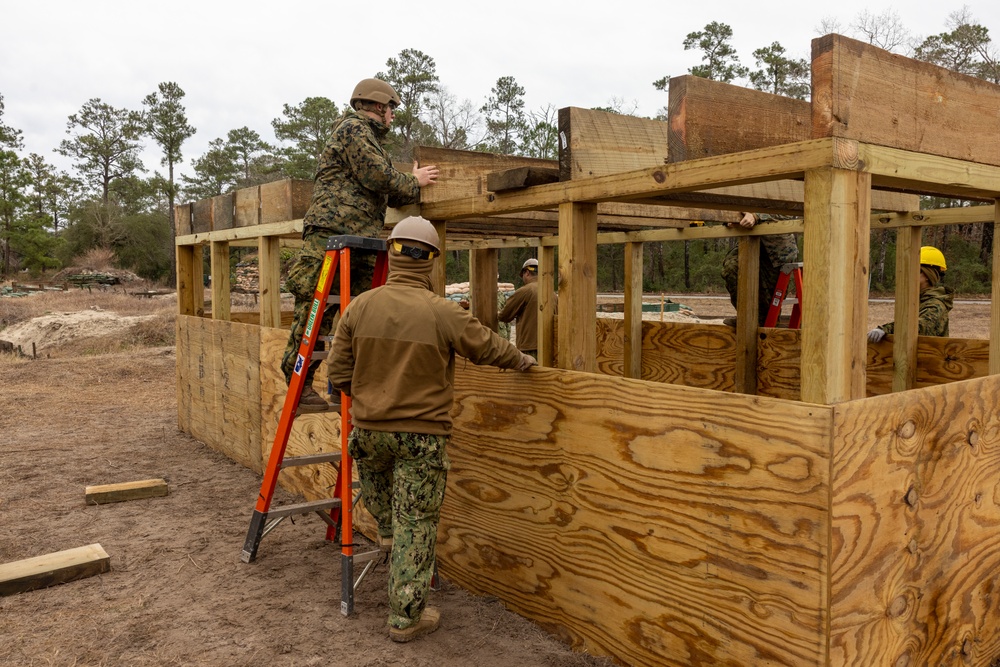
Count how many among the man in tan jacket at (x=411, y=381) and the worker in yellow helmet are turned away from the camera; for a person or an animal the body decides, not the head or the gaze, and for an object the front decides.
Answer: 1

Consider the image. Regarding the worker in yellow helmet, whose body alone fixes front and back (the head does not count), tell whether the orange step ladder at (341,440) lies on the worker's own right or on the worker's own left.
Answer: on the worker's own left

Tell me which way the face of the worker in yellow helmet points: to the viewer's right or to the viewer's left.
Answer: to the viewer's left

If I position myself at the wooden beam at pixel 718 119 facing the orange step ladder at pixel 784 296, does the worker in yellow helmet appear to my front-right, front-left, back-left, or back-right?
front-right

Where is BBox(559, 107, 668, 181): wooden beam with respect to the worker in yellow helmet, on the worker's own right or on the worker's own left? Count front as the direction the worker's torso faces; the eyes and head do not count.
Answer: on the worker's own left

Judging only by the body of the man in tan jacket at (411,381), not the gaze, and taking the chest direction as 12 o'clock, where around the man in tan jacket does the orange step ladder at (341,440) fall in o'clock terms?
The orange step ladder is roughly at 11 o'clock from the man in tan jacket.

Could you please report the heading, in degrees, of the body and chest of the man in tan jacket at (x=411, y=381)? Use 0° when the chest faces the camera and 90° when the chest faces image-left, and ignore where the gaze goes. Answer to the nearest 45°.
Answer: approximately 180°

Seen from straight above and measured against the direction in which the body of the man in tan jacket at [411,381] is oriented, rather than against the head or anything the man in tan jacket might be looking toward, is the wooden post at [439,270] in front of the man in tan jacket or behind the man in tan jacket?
in front

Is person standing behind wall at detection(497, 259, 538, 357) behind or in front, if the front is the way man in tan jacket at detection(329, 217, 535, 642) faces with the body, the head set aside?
in front

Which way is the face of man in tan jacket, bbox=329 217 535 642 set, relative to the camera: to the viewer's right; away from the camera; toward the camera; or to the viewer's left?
away from the camera
